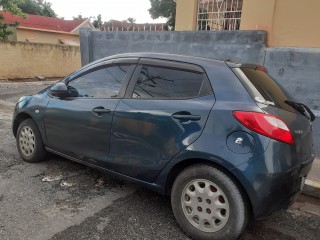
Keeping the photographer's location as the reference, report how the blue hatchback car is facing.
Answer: facing away from the viewer and to the left of the viewer

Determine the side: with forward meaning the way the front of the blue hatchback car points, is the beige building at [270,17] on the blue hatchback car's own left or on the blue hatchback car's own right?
on the blue hatchback car's own right

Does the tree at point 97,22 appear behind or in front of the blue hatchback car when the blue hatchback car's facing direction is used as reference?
in front

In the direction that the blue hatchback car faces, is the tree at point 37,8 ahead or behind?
ahead

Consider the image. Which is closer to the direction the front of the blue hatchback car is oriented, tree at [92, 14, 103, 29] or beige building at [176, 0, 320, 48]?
the tree

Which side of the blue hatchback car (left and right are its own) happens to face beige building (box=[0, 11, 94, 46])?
front
